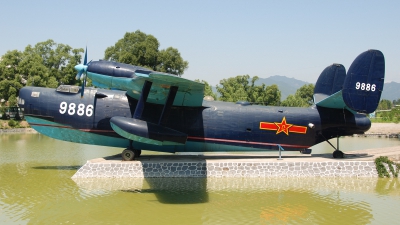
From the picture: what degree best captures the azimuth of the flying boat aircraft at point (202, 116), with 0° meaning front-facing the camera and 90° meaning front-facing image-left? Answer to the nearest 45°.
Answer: approximately 90°
